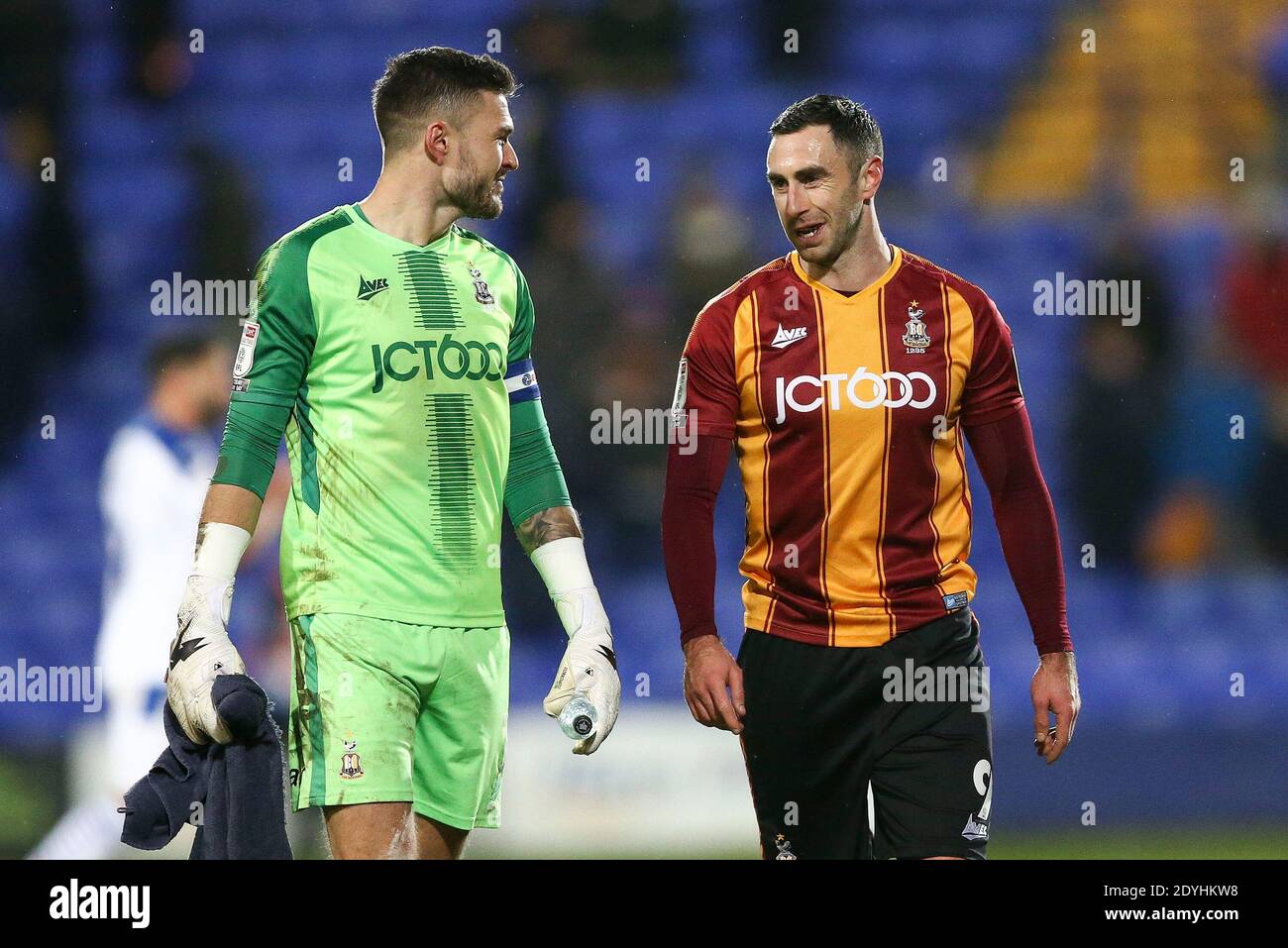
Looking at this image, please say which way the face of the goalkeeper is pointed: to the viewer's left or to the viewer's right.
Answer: to the viewer's right

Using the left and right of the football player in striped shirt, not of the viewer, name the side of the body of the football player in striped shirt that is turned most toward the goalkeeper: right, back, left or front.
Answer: right

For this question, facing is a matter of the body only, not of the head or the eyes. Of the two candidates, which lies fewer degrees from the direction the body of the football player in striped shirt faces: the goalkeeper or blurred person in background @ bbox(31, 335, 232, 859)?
the goalkeeper

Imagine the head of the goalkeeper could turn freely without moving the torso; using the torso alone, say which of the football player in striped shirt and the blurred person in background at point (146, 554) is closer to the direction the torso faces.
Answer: the football player in striped shirt

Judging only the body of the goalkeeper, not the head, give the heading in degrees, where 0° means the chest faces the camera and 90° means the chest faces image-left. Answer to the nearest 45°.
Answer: approximately 315°

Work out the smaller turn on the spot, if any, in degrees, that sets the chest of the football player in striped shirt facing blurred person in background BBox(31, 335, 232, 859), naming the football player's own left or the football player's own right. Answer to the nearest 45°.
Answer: approximately 135° to the football player's own right

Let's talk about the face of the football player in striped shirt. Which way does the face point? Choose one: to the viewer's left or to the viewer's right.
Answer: to the viewer's left
